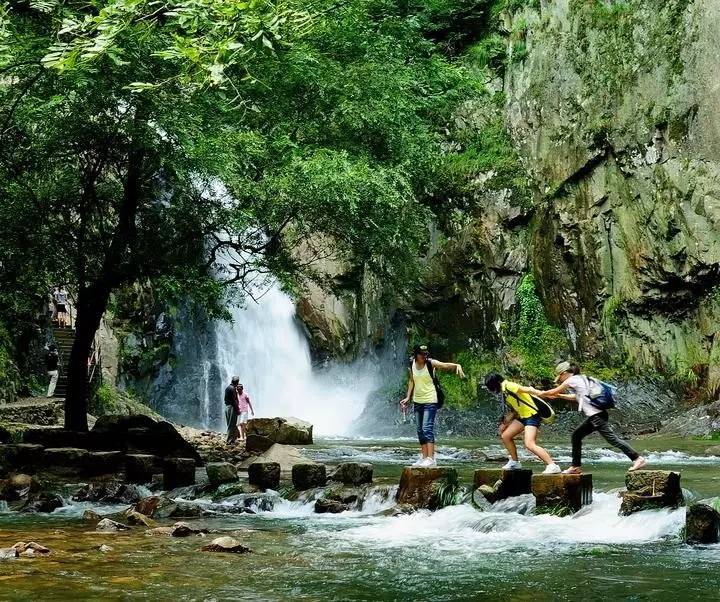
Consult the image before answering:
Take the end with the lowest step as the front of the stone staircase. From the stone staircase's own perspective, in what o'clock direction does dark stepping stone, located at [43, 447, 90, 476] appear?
The dark stepping stone is roughly at 12 o'clock from the stone staircase.

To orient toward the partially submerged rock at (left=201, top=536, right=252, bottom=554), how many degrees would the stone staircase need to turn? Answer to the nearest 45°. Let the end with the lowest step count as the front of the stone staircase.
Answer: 0° — it already faces it

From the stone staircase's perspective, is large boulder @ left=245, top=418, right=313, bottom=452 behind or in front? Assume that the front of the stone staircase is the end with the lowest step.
in front

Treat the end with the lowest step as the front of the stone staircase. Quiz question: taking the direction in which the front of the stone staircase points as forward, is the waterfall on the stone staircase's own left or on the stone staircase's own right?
on the stone staircase's own left

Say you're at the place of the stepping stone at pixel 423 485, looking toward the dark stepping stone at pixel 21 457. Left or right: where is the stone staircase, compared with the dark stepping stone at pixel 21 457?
right

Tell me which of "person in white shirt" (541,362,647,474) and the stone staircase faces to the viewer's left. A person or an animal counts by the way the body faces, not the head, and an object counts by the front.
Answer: the person in white shirt

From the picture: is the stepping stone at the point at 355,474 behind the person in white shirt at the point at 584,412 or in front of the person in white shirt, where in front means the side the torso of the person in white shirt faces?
in front

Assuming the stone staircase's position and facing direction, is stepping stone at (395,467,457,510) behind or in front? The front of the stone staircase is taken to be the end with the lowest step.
in front

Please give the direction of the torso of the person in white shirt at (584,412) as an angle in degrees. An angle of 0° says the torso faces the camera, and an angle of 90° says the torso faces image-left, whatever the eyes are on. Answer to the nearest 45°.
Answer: approximately 90°

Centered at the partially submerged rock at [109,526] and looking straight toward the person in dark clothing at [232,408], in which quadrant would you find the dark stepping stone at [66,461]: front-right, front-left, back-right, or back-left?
front-left

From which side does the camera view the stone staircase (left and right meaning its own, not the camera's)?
front

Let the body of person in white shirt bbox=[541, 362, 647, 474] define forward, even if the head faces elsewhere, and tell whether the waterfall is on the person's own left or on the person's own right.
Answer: on the person's own right

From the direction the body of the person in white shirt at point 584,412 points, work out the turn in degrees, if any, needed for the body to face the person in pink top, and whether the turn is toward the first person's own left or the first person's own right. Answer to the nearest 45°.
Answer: approximately 45° to the first person's own right

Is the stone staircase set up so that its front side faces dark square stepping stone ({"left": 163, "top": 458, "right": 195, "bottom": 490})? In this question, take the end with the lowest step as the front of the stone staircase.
yes

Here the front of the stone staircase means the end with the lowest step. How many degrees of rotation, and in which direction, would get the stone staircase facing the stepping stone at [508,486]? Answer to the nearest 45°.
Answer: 0° — it already faces it

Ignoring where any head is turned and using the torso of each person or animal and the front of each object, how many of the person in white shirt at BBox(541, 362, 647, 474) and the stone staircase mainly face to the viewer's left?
1
